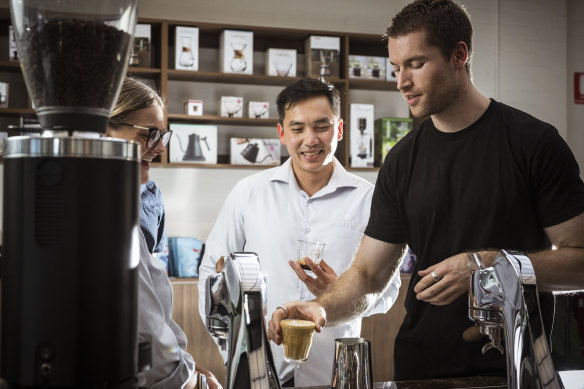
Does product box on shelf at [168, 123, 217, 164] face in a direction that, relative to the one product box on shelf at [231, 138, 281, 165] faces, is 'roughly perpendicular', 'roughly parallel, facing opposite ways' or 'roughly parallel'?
roughly parallel

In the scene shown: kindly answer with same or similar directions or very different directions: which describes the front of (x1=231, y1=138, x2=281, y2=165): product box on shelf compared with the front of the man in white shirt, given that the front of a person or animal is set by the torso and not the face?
same or similar directions

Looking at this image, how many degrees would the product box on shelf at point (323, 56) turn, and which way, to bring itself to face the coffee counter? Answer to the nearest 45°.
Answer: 0° — it already faces it

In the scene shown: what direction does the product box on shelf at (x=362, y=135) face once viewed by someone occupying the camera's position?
facing the viewer

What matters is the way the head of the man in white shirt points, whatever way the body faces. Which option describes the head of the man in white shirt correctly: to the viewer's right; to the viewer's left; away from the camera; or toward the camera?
toward the camera

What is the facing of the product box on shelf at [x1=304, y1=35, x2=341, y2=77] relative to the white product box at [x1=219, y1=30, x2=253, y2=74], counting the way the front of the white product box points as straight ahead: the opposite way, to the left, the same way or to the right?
the same way

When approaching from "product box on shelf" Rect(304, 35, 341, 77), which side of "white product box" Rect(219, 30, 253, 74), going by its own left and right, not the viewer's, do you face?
left

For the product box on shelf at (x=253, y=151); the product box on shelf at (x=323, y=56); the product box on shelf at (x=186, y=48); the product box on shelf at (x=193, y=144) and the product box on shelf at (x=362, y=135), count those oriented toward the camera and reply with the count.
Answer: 5

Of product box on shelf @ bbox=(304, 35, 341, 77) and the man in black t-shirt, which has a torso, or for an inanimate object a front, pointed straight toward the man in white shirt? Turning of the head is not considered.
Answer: the product box on shelf

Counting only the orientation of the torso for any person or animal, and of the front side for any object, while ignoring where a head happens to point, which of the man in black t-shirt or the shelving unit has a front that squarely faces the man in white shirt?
the shelving unit

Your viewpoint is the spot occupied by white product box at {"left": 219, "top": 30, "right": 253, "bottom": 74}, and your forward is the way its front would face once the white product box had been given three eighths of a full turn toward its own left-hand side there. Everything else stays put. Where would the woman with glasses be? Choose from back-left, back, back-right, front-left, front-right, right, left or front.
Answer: back-right

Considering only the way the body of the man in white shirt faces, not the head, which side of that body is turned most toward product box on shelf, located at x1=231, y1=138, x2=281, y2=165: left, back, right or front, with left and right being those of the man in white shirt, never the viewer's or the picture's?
back

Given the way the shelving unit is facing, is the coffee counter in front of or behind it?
in front

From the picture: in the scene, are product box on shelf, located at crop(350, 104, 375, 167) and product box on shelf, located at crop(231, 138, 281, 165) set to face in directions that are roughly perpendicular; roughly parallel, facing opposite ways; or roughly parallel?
roughly parallel

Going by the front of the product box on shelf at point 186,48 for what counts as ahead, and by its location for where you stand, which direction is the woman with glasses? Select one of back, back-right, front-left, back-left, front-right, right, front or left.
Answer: front

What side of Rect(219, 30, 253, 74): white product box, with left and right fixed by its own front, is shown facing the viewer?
front
